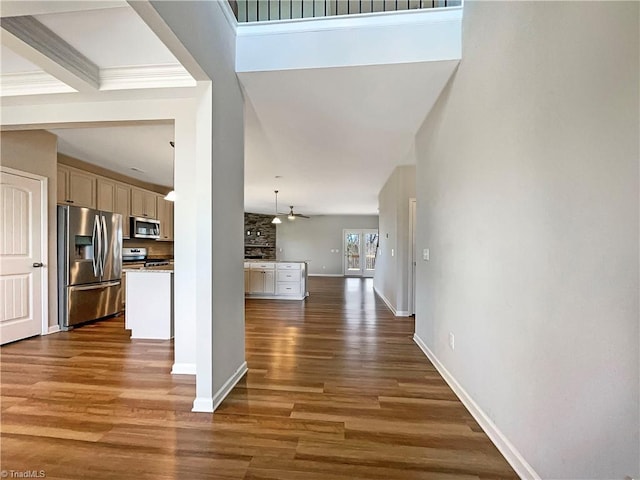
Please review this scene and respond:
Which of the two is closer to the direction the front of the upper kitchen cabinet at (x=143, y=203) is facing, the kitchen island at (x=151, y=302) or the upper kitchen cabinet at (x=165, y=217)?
the kitchen island

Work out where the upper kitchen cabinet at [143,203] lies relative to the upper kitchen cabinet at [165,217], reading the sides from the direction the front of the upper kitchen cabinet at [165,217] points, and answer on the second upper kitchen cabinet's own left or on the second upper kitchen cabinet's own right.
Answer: on the second upper kitchen cabinet's own right

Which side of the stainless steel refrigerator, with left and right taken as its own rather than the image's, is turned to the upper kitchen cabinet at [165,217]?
left

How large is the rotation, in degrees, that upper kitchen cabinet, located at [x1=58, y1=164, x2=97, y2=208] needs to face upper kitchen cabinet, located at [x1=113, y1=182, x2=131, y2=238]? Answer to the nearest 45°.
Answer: approximately 90° to its left

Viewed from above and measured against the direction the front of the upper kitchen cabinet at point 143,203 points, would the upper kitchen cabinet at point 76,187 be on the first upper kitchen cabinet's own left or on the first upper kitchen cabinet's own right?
on the first upper kitchen cabinet's own right

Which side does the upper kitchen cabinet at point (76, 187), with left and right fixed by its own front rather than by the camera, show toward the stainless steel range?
left

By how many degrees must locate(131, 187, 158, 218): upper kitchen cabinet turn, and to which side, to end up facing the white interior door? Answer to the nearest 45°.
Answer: approximately 90° to its right
